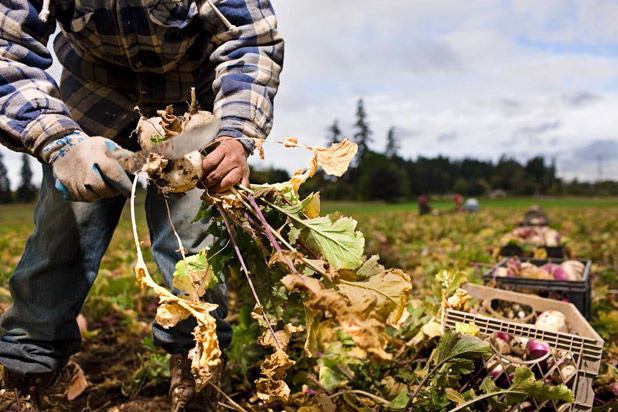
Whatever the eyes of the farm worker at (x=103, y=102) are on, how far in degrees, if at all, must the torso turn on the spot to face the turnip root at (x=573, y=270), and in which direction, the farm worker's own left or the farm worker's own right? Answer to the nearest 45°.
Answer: approximately 90° to the farm worker's own left

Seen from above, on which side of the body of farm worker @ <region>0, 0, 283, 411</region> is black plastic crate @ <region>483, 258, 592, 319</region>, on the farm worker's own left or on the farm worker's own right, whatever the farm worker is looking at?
on the farm worker's own left

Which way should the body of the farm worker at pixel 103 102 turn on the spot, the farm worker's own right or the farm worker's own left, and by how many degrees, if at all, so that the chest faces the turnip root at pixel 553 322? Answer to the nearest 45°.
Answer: approximately 90° to the farm worker's own left

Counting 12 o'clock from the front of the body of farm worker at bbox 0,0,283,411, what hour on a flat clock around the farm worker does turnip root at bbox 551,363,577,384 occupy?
The turnip root is roughly at 10 o'clock from the farm worker.

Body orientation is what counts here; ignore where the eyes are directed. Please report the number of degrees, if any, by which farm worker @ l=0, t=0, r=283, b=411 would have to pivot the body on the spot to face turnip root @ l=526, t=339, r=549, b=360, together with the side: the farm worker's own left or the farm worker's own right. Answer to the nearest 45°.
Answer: approximately 90° to the farm worker's own left

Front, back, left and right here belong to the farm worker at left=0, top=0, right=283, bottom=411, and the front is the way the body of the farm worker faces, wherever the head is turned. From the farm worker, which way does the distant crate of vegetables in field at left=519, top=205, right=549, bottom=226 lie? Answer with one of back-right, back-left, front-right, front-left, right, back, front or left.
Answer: back-left

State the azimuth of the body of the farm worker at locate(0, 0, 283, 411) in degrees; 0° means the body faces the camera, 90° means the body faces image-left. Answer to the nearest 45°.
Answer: approximately 0°

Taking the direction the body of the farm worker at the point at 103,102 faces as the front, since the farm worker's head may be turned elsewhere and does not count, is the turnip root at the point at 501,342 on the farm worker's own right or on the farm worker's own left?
on the farm worker's own left

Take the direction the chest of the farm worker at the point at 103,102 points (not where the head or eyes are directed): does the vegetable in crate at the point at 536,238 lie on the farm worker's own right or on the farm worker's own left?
on the farm worker's own left

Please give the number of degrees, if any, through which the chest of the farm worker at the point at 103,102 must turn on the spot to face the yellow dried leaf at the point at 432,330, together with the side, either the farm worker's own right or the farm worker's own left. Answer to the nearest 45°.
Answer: approximately 90° to the farm worker's own left
